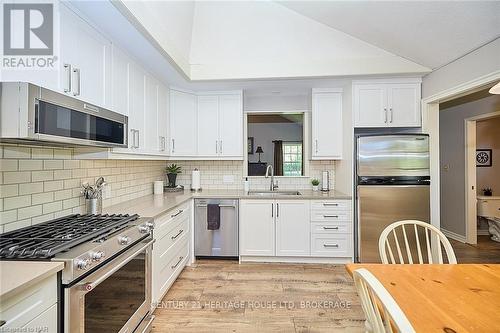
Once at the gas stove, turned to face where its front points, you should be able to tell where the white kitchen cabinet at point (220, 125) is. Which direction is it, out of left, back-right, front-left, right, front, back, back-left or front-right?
left

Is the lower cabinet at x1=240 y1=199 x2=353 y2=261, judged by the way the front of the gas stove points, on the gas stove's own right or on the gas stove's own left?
on the gas stove's own left

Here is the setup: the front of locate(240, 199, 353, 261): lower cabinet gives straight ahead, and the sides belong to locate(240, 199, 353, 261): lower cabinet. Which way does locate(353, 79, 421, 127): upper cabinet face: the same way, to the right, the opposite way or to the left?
the same way

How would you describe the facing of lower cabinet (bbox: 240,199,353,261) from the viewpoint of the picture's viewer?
facing the viewer

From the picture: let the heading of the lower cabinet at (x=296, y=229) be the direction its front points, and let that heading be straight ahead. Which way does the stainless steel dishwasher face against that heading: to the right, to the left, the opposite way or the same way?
the same way

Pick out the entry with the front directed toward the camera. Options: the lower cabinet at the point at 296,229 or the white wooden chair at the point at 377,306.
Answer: the lower cabinet

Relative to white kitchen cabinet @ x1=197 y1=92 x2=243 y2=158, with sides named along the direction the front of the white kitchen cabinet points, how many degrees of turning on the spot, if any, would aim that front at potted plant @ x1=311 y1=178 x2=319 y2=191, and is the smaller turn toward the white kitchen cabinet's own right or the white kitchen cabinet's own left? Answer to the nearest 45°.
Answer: approximately 90° to the white kitchen cabinet's own left

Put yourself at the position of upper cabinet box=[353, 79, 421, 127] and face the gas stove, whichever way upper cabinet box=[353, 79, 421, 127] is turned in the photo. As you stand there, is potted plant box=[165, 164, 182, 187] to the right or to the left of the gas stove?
right

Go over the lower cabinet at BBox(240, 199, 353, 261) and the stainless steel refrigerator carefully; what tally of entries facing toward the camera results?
2

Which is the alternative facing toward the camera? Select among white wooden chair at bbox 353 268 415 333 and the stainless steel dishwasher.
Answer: the stainless steel dishwasher

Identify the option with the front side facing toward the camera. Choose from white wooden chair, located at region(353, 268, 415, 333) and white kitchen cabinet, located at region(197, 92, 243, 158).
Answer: the white kitchen cabinet

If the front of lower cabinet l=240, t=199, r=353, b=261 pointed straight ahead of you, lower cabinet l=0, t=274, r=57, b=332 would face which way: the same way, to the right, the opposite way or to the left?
to the left

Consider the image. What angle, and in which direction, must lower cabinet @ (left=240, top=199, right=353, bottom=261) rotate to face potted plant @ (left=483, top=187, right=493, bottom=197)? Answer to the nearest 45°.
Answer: approximately 135° to its left

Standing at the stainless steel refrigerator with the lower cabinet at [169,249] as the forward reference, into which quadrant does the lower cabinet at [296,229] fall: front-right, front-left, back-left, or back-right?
front-right

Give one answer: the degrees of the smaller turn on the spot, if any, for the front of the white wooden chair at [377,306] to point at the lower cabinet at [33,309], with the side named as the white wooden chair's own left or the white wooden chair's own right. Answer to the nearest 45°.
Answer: approximately 135° to the white wooden chair's own left

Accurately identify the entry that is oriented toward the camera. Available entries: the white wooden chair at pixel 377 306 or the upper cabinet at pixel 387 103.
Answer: the upper cabinet

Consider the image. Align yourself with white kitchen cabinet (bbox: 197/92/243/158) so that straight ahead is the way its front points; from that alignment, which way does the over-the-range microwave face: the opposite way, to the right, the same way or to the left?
to the left

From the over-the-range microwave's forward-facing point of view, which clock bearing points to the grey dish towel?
The grey dish towel is roughly at 9 o'clock from the over-the-range microwave.

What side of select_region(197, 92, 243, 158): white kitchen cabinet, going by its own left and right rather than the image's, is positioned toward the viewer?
front
